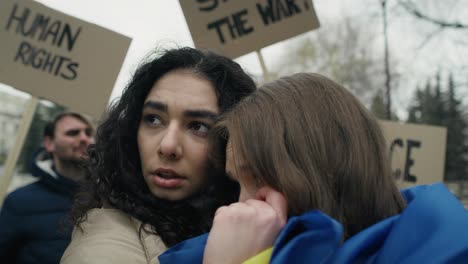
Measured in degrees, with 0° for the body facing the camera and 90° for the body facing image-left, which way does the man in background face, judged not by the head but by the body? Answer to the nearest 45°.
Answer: approximately 315°

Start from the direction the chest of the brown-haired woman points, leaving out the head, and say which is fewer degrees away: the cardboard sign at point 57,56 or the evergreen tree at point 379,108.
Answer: the cardboard sign

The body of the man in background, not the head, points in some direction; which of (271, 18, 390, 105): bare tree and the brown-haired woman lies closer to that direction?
the brown-haired woman

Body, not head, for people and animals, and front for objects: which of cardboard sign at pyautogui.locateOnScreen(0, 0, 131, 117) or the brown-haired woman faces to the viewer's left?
the brown-haired woman

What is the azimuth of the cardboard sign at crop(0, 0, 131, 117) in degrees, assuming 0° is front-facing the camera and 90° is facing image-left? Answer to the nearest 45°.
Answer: approximately 0°

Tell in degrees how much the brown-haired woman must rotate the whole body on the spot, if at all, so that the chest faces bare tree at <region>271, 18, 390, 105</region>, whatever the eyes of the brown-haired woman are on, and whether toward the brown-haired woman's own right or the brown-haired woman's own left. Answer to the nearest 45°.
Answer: approximately 90° to the brown-haired woman's own right

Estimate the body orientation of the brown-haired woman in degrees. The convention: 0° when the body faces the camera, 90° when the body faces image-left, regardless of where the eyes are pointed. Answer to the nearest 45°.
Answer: approximately 90°

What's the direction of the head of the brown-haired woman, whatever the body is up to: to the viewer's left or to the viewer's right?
to the viewer's left
